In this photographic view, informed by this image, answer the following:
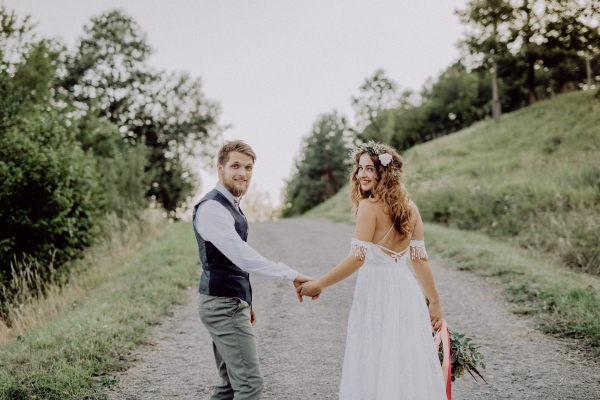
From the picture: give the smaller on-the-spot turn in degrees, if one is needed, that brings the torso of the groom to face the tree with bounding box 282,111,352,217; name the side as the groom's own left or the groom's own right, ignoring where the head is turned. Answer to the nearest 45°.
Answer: approximately 90° to the groom's own left

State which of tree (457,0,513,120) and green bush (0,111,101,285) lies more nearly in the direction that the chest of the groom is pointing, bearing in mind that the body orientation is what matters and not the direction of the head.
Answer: the tree

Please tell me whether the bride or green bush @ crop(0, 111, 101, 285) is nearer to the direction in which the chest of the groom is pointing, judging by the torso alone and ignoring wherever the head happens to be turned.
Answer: the bride

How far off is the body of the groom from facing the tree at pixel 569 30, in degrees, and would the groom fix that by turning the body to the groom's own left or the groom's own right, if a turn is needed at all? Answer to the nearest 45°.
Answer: approximately 45° to the groom's own left

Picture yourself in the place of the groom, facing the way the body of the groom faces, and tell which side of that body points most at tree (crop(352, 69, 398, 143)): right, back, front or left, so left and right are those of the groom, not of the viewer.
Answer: left

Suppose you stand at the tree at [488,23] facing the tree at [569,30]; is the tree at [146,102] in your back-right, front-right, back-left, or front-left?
back-right

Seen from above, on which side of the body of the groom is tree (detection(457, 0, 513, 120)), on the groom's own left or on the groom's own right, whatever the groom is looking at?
on the groom's own left

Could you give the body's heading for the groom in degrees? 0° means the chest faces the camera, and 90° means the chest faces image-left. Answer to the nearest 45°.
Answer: approximately 270°
